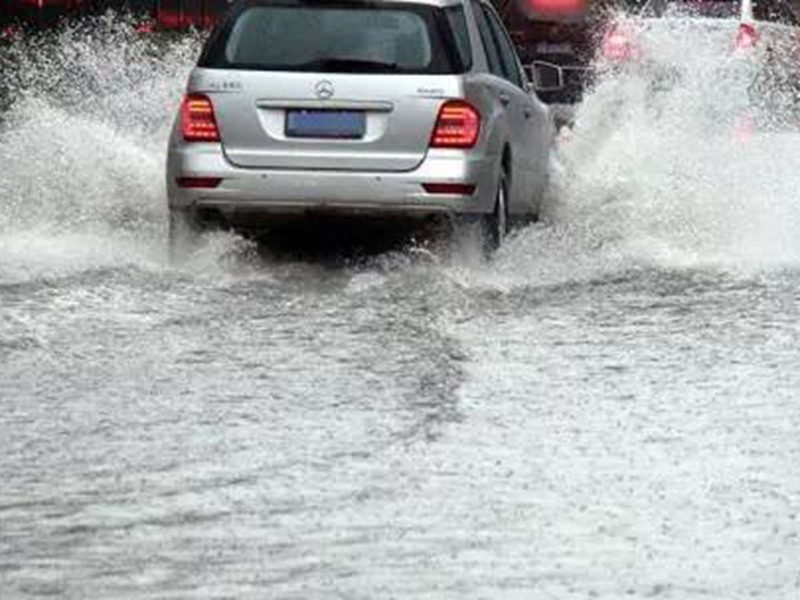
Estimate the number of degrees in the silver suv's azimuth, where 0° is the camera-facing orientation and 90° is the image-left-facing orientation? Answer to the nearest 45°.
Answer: approximately 180°

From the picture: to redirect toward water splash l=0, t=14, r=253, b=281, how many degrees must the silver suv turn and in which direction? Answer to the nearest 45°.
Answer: approximately 45° to its left

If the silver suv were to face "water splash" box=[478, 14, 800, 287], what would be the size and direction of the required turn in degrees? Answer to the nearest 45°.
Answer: approximately 45° to its right
